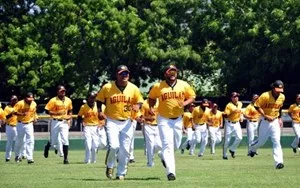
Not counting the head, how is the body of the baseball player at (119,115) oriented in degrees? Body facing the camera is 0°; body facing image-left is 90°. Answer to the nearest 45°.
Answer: approximately 0°

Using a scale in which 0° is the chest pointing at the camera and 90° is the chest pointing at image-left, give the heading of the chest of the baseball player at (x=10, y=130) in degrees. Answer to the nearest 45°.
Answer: approximately 315°

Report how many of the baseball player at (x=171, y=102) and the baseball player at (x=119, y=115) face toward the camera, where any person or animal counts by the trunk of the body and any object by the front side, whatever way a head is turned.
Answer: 2
